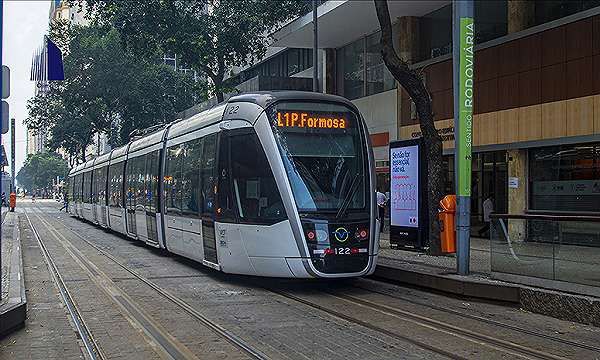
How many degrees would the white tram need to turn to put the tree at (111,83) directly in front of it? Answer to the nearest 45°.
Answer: approximately 135° to its left

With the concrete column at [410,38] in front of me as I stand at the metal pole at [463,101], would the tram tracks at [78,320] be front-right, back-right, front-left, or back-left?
back-left

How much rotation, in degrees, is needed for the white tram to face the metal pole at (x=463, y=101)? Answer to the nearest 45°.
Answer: approximately 45° to its left

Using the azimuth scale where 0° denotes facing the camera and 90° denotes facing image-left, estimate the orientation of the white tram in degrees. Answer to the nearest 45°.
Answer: approximately 315°

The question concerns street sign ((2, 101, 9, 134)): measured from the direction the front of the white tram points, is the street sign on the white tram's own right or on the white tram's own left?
on the white tram's own right

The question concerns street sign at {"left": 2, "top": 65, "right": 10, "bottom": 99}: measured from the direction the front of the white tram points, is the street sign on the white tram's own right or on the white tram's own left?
on the white tram's own right

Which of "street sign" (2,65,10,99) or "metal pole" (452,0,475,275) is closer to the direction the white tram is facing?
the metal pole

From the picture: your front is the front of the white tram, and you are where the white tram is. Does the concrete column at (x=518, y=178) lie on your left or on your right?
on your left

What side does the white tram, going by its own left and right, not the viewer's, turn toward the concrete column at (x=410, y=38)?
left
